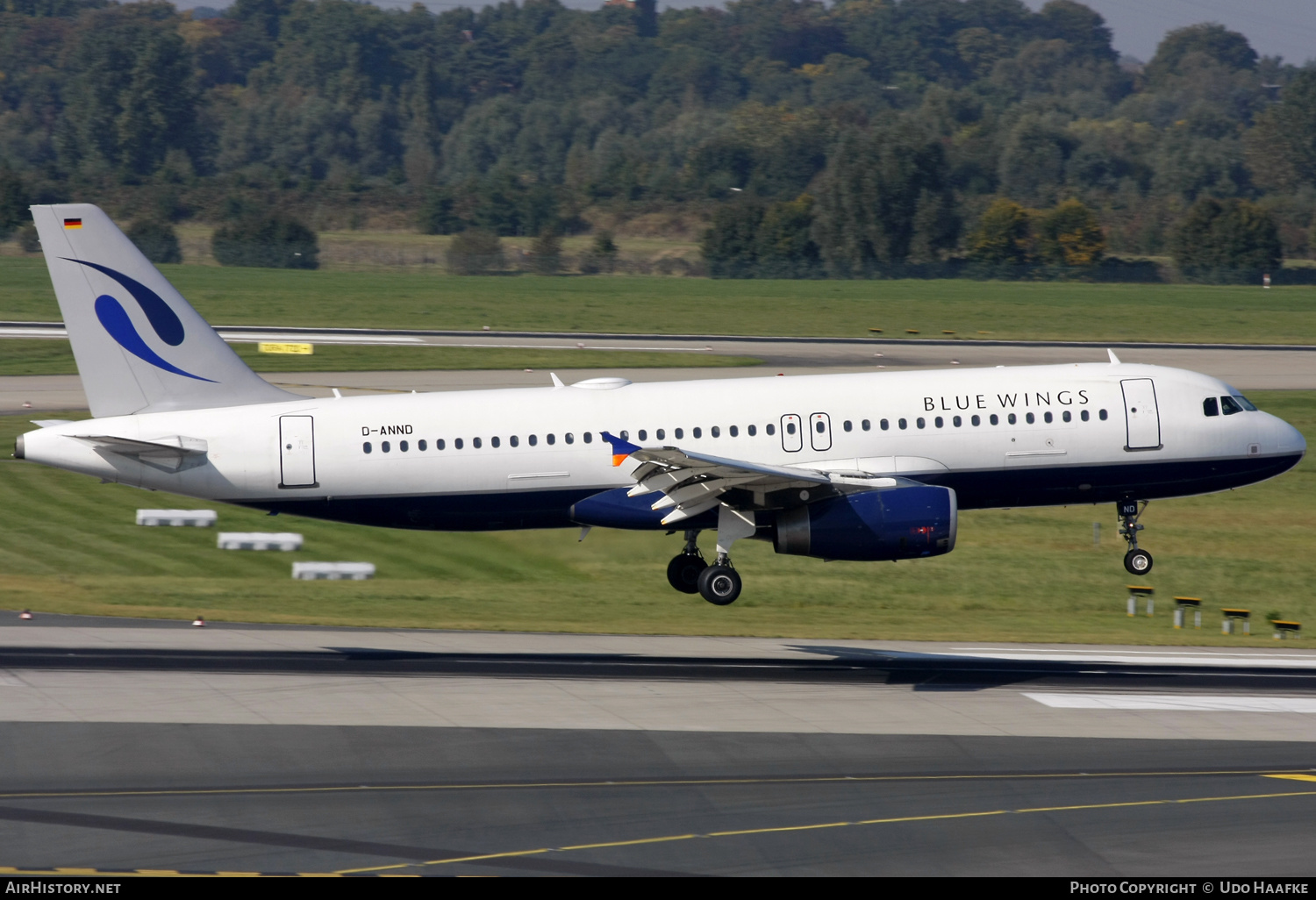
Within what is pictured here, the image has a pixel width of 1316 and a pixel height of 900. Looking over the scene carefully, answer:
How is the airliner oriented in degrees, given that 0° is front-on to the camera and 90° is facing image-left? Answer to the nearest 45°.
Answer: approximately 270°
